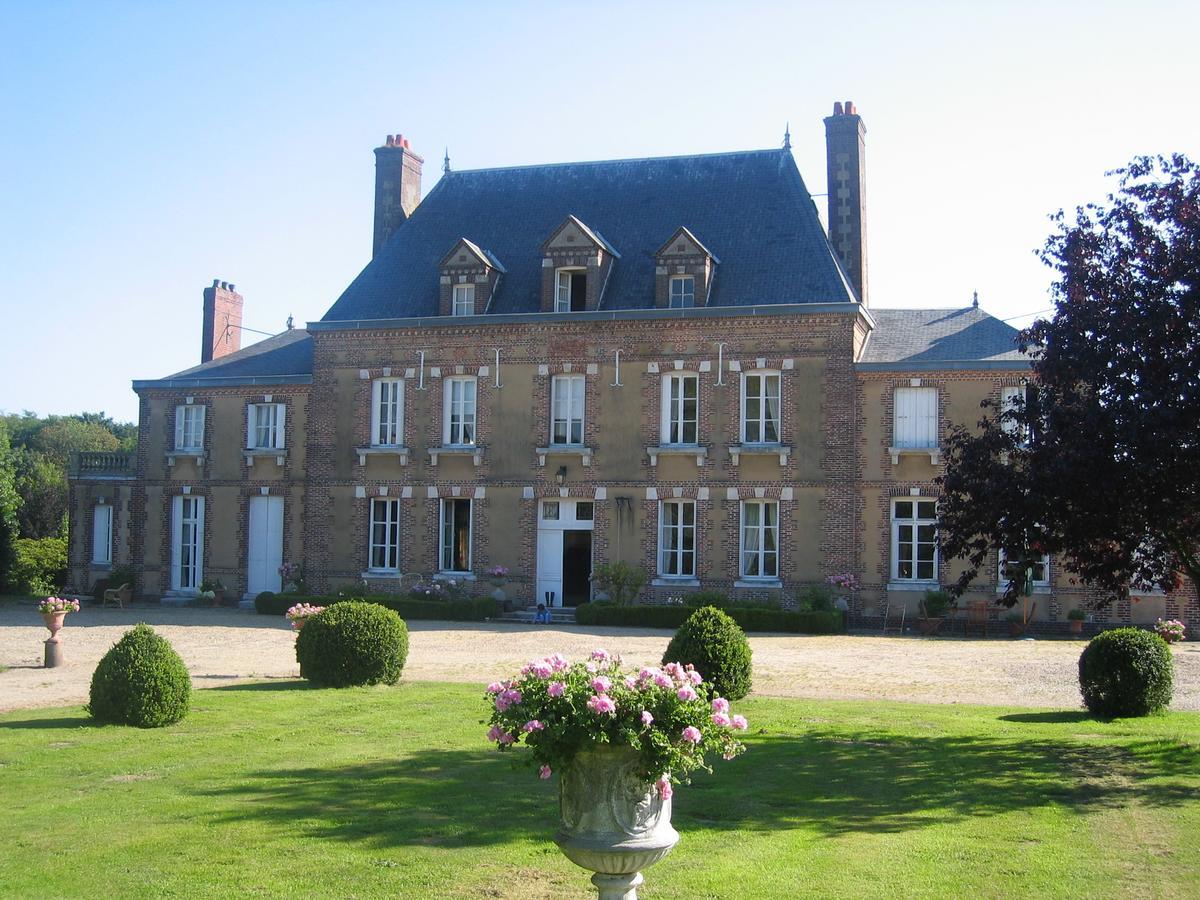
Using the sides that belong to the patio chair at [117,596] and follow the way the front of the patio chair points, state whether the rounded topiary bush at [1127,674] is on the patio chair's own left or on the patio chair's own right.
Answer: on the patio chair's own left

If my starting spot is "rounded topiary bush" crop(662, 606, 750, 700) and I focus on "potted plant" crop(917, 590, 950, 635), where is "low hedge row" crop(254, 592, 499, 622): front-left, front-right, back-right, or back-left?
front-left

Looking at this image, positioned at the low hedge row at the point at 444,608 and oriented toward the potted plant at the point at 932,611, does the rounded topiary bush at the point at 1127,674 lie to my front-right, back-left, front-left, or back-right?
front-right

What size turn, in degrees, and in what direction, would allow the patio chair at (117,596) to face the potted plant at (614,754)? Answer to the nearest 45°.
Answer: approximately 90° to its left

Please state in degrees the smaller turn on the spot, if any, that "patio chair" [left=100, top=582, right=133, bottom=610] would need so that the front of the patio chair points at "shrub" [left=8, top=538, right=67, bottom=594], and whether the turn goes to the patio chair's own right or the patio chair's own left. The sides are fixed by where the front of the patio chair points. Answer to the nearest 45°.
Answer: approximately 90° to the patio chair's own right

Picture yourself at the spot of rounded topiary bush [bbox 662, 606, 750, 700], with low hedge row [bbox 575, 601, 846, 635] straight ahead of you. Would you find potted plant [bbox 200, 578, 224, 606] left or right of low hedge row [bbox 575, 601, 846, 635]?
left

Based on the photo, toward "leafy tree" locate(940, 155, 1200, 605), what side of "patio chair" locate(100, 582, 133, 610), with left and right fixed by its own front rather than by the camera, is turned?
left

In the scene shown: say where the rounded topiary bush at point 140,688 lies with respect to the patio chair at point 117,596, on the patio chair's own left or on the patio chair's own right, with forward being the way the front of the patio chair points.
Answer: on the patio chair's own left

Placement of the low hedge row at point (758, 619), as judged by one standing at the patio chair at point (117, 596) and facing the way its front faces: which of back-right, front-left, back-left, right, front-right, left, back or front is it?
back-left

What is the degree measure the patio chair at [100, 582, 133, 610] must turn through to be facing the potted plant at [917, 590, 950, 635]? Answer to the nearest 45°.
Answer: approximately 135° to its left
